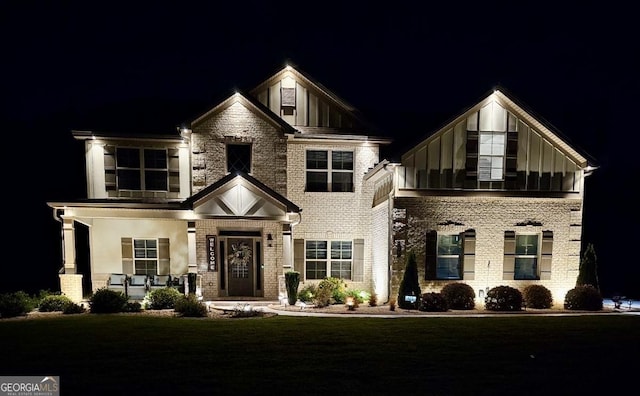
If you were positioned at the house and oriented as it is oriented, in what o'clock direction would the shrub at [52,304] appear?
The shrub is roughly at 3 o'clock from the house.

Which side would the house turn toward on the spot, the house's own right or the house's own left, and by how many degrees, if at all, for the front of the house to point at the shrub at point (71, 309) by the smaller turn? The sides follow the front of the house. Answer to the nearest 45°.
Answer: approximately 90° to the house's own right

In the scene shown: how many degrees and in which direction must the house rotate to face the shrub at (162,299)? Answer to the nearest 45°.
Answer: approximately 90° to its right

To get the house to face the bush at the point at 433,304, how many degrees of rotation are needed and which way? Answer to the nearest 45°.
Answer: approximately 90° to its left

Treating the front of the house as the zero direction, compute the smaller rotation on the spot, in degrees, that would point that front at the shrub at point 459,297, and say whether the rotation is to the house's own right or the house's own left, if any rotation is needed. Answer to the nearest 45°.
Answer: approximately 90° to the house's own left

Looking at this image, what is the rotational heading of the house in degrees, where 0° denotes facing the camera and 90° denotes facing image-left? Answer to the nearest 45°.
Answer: approximately 0°

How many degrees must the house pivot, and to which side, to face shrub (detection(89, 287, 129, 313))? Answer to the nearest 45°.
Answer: approximately 90° to its right
